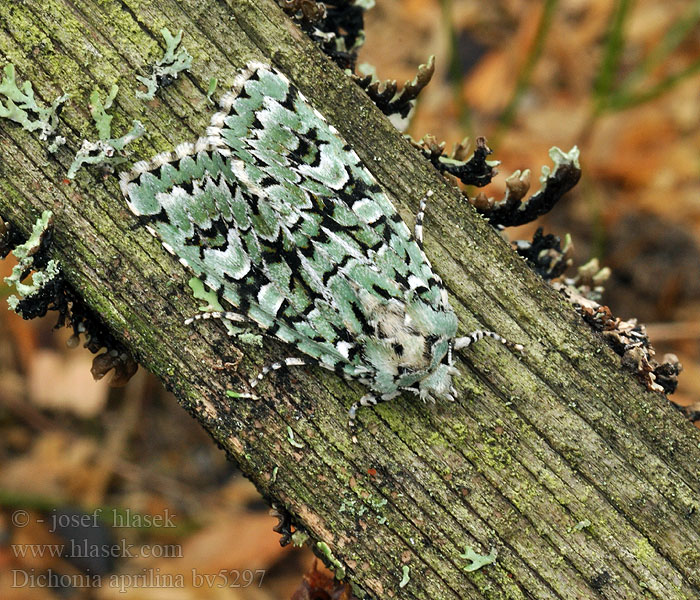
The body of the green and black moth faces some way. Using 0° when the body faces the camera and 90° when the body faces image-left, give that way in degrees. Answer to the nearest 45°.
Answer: approximately 315°

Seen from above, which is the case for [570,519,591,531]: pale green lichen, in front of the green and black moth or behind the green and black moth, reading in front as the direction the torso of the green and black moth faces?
in front

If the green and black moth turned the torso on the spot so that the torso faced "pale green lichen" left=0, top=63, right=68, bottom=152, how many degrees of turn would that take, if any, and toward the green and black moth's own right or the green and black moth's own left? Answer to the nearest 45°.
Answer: approximately 135° to the green and black moth's own right

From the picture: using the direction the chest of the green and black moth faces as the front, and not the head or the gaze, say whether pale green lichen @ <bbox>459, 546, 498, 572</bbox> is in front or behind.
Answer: in front
